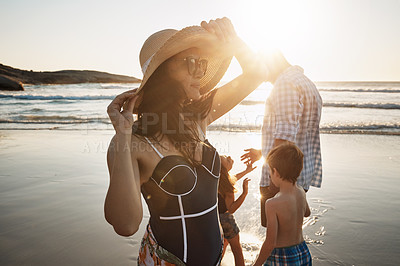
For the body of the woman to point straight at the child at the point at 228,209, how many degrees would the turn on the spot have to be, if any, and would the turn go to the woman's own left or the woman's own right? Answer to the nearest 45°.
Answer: approximately 135° to the woman's own left

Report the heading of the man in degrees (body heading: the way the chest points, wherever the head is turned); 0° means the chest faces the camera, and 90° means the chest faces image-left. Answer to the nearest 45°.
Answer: approximately 90°

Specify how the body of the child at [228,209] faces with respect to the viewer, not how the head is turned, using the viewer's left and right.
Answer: facing to the right of the viewer

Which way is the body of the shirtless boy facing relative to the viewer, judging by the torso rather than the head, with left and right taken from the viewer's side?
facing away from the viewer and to the left of the viewer

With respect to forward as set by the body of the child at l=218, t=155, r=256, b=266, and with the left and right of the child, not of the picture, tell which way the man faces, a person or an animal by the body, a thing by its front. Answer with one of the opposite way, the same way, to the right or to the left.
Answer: the opposite way

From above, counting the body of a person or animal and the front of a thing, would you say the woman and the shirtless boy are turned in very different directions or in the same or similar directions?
very different directions
